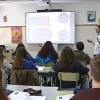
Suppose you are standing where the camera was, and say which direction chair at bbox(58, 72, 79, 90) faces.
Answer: facing away from the viewer

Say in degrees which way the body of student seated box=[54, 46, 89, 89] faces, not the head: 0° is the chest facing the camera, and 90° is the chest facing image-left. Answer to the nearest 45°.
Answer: approximately 180°

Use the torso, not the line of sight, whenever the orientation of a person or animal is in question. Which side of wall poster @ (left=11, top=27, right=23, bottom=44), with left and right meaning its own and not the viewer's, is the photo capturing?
front

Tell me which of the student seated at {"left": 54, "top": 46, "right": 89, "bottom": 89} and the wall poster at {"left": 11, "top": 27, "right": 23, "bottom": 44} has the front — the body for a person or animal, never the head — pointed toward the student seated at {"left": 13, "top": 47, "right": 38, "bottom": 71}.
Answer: the wall poster

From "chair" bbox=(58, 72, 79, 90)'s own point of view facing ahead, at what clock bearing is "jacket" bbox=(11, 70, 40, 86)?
"jacket" bbox=(11, 70, 40, 86) is roughly at 9 o'clock from "chair" bbox=(58, 72, 79, 90).

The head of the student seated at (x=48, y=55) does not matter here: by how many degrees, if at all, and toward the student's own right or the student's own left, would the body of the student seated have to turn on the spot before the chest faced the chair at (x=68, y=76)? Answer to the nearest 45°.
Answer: approximately 180°

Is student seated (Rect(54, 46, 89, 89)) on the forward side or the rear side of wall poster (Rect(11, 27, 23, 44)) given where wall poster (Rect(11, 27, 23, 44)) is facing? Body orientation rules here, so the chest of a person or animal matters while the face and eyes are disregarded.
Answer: on the forward side

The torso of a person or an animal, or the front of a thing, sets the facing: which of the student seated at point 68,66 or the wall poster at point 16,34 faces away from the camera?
the student seated

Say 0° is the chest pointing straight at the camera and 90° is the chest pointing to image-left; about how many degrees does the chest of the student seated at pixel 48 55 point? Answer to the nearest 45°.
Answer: approximately 180°

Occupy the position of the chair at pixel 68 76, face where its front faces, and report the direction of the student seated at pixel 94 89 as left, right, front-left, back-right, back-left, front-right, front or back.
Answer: back

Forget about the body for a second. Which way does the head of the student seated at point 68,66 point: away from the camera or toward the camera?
away from the camera

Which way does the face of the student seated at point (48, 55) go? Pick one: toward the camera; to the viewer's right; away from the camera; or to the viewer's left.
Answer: away from the camera

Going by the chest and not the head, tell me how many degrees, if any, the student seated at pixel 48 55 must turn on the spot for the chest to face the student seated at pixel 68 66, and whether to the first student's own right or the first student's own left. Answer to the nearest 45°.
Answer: approximately 180°

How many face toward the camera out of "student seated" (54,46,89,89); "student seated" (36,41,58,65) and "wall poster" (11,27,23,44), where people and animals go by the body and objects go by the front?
1
